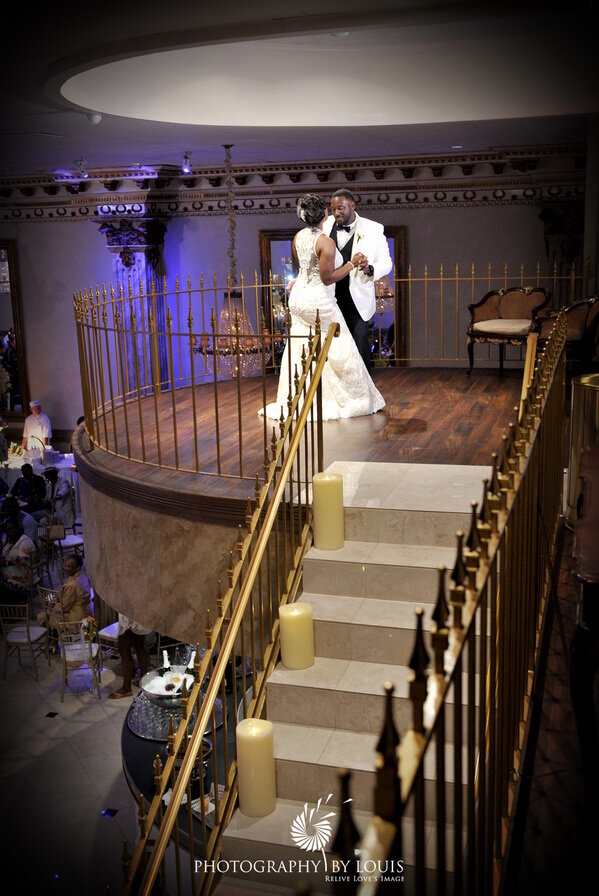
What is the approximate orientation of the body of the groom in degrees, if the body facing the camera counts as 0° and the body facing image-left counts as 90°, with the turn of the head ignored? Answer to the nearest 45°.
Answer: approximately 45°

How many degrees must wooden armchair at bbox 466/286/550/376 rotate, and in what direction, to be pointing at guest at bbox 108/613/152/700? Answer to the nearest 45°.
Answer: approximately 45° to its right

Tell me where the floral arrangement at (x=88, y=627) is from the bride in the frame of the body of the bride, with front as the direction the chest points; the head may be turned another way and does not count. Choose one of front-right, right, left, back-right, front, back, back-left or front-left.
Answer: left

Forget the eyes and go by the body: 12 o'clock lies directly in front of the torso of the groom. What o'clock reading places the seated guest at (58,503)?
The seated guest is roughly at 3 o'clock from the groom.

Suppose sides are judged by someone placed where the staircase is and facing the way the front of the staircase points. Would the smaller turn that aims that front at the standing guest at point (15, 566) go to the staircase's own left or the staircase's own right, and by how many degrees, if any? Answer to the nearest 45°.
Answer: approximately 135° to the staircase's own right

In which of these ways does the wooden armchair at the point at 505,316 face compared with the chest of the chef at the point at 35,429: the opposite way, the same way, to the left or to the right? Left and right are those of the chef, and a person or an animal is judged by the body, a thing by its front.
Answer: to the right

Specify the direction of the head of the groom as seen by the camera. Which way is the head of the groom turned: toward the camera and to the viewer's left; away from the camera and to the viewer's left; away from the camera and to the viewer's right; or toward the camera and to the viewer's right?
toward the camera and to the viewer's left

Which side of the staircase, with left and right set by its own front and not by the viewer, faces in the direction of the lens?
front

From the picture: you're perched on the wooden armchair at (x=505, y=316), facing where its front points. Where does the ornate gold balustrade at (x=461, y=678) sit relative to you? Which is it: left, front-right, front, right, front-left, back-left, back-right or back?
front-left

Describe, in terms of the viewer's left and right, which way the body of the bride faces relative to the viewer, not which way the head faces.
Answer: facing away from the viewer and to the right of the viewer

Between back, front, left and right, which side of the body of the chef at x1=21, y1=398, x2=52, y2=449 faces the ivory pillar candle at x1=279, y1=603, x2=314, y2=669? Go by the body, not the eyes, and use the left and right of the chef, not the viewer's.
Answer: front

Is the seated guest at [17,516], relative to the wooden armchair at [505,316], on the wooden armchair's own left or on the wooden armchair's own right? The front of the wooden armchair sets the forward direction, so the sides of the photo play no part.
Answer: on the wooden armchair's own right
